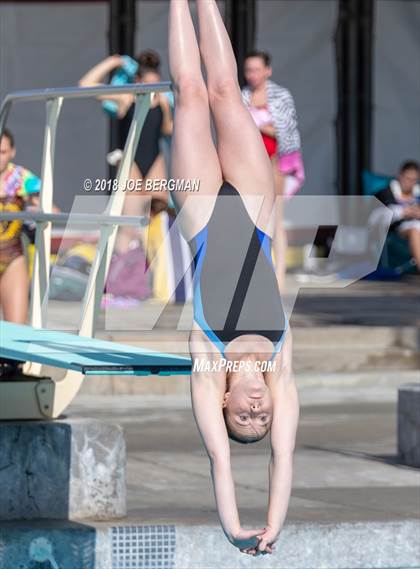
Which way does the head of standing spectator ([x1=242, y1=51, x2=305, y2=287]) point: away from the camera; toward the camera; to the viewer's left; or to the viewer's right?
toward the camera

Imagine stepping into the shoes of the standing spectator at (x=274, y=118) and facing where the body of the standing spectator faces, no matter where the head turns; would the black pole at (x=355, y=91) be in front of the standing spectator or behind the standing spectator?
behind

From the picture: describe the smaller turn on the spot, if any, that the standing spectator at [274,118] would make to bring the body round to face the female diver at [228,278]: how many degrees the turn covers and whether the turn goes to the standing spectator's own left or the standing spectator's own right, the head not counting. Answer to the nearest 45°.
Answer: approximately 45° to the standing spectator's own left

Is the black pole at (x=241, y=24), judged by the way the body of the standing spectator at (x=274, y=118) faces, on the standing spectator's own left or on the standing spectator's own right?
on the standing spectator's own right

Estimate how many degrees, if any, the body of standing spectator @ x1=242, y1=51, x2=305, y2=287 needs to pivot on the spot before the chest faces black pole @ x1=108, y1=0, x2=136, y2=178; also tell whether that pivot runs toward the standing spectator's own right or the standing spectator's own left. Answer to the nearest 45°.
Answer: approximately 135° to the standing spectator's own right

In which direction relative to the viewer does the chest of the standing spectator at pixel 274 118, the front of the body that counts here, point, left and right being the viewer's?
facing the viewer and to the left of the viewer

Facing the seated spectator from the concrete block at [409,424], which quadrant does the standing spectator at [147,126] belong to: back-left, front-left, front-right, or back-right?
front-left

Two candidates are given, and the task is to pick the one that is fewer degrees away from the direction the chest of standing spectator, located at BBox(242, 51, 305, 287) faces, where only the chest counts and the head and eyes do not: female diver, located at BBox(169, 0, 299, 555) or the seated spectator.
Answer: the female diver
